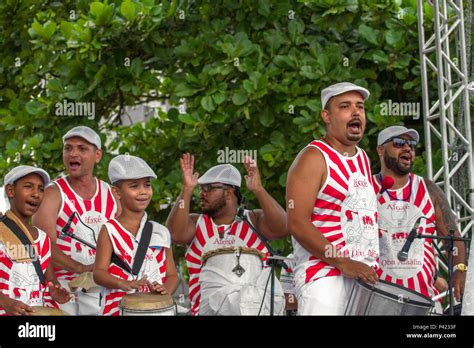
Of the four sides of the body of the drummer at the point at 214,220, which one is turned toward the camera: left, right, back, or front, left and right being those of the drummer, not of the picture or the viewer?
front

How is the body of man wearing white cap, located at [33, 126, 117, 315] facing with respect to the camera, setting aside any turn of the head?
toward the camera

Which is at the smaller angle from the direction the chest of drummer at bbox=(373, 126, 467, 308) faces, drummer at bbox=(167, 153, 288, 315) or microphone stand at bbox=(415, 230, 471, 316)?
the microphone stand

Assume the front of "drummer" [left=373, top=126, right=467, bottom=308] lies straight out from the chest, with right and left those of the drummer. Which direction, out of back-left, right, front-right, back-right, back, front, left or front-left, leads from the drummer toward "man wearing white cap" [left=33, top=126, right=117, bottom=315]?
right

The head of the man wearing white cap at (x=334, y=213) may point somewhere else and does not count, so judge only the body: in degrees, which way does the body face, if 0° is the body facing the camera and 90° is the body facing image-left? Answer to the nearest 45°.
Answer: approximately 315°

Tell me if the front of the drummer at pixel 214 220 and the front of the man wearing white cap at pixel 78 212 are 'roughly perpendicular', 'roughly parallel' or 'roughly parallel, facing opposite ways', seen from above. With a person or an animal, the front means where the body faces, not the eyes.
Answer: roughly parallel

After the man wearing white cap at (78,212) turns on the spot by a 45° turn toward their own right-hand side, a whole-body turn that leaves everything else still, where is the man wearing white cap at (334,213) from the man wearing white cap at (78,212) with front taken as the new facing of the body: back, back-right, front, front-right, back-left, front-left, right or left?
left

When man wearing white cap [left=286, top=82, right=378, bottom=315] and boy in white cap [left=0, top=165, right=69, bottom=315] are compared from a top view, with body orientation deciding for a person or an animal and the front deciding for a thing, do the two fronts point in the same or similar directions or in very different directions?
same or similar directions

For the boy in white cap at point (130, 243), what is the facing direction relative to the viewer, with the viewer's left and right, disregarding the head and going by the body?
facing the viewer and to the right of the viewer

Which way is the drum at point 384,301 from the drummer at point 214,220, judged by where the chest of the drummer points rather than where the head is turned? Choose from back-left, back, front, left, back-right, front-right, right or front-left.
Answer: front-left

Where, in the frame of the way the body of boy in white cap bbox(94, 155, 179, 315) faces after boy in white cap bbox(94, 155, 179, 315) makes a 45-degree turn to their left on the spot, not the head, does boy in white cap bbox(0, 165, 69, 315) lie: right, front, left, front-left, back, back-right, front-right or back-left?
back

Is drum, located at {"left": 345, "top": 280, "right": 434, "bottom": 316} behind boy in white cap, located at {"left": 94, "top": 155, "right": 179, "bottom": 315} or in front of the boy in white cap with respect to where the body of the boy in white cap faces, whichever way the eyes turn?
in front

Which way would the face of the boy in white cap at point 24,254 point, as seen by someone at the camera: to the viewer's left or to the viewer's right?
to the viewer's right

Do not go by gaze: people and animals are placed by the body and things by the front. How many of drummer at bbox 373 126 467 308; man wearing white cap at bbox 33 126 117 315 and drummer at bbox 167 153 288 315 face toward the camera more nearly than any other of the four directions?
3

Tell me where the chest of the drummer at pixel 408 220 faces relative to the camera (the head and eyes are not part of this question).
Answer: toward the camera
